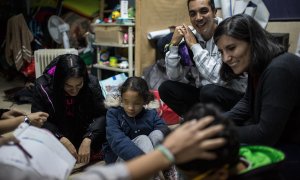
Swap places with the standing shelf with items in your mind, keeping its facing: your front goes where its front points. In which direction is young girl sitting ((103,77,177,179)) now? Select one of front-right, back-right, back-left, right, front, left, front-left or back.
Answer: front

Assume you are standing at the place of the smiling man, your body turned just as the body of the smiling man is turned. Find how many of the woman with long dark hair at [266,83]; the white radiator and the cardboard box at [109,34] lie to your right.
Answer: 2

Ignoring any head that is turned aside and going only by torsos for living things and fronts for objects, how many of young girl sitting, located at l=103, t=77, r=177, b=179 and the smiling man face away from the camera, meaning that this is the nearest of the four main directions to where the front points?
0

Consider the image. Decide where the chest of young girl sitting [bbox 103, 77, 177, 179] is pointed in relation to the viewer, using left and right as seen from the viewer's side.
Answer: facing the viewer and to the right of the viewer

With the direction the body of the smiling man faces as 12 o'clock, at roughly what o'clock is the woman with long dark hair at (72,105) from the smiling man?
The woman with long dark hair is roughly at 1 o'clock from the smiling man.

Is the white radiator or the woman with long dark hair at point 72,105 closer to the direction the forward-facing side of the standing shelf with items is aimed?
the woman with long dark hair

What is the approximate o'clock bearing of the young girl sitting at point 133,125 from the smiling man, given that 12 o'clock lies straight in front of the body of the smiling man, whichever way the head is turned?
The young girl sitting is roughly at 12 o'clock from the smiling man.

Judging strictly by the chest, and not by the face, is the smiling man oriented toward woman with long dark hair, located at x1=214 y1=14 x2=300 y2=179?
no

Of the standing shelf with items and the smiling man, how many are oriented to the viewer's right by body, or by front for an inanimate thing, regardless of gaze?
0

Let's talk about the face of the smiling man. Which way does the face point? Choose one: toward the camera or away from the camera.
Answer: toward the camera

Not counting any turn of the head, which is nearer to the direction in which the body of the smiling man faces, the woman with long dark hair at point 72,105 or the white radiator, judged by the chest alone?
the woman with long dark hair

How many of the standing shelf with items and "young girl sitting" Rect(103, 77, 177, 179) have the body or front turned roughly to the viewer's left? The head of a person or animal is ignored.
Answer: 0

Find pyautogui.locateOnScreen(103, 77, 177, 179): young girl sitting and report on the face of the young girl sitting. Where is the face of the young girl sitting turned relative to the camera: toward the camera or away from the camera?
toward the camera

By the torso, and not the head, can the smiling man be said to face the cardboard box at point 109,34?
no

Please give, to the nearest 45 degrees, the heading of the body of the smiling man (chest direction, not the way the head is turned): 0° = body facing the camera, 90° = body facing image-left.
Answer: approximately 45°

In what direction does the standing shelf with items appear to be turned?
toward the camera
